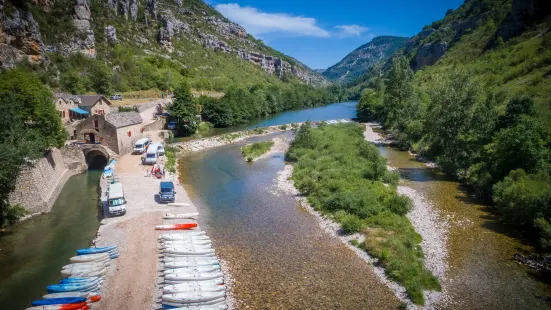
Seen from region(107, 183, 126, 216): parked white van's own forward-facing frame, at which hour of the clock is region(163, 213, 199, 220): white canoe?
The white canoe is roughly at 10 o'clock from the parked white van.

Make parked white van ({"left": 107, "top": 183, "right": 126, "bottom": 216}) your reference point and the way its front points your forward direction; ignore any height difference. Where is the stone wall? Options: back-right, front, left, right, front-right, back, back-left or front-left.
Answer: back-right

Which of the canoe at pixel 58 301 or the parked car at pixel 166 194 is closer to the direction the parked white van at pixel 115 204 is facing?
the canoe

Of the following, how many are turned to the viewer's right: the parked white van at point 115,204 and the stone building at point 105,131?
0

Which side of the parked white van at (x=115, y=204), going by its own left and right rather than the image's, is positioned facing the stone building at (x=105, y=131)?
back

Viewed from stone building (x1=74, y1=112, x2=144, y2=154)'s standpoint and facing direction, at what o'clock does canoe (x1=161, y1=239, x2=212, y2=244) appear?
The canoe is roughly at 10 o'clock from the stone building.

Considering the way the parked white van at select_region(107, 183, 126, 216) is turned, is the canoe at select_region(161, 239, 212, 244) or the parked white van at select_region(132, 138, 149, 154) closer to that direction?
the canoe

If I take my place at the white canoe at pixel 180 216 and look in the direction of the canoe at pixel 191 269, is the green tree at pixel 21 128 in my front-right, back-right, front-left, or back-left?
back-right

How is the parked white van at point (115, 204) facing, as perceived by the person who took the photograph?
facing the viewer

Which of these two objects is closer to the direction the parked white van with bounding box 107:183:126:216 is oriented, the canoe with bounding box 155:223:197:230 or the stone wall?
the canoe

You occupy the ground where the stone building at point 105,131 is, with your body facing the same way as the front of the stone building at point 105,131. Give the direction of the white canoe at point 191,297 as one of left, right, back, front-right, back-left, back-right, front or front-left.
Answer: front-left

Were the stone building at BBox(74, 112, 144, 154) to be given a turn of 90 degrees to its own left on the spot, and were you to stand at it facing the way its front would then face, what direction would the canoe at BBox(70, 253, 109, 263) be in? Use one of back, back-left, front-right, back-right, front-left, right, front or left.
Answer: front-right

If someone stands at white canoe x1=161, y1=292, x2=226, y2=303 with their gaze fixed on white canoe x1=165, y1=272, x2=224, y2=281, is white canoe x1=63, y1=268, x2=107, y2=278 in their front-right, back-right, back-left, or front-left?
front-left

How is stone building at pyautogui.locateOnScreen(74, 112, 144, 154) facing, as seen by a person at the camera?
facing the viewer and to the left of the viewer

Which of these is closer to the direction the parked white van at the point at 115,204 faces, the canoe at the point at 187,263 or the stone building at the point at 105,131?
the canoe

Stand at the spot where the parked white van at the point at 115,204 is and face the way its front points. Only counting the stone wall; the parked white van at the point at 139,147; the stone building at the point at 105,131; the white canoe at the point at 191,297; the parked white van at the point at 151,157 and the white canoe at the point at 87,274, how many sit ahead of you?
2

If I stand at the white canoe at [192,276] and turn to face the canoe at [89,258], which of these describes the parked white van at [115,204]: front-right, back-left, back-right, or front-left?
front-right

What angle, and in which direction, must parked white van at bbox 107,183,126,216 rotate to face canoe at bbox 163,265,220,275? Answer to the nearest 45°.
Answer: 0° — it already faces it
